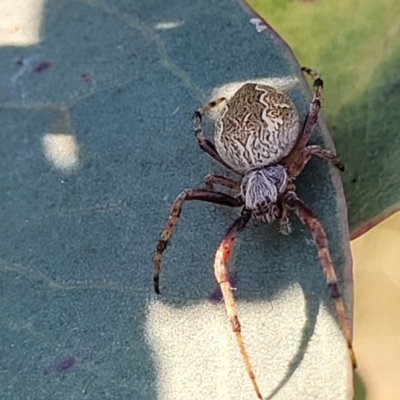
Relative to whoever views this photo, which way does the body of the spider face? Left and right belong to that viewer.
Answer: facing the viewer
